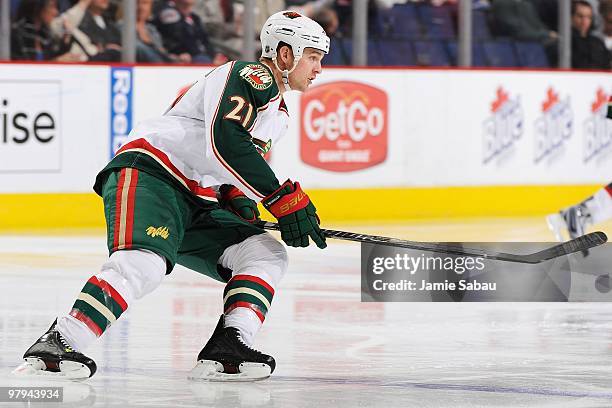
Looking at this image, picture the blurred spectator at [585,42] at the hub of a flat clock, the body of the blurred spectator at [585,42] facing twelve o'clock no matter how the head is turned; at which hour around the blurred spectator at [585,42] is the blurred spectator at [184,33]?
the blurred spectator at [184,33] is roughly at 2 o'clock from the blurred spectator at [585,42].

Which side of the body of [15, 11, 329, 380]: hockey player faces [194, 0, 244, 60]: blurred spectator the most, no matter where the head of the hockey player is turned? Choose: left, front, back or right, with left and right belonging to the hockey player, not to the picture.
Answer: left

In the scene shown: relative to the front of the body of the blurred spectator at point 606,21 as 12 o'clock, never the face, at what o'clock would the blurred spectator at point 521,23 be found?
the blurred spectator at point 521,23 is roughly at 2 o'clock from the blurred spectator at point 606,21.

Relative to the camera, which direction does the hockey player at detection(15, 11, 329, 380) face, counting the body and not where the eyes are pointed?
to the viewer's right

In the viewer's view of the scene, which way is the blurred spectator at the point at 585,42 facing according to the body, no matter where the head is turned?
toward the camera

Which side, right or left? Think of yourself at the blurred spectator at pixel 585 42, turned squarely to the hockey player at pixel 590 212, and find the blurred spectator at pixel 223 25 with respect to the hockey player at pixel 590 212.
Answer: right

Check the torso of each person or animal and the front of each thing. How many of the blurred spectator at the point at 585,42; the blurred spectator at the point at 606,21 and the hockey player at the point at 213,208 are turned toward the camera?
2

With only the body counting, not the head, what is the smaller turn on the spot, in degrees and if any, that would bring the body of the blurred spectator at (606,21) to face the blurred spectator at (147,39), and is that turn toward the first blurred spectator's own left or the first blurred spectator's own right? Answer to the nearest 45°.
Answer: approximately 45° to the first blurred spectator's own right

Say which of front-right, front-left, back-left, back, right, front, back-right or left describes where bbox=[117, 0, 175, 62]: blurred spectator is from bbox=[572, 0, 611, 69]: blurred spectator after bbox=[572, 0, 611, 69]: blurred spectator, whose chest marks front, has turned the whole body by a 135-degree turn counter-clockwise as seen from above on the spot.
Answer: back

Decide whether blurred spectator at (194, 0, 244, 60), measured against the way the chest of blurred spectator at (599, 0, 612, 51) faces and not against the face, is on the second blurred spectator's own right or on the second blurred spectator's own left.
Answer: on the second blurred spectator's own right

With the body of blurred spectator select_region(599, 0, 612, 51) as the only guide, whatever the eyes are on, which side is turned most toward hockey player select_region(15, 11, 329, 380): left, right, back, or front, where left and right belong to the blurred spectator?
front
